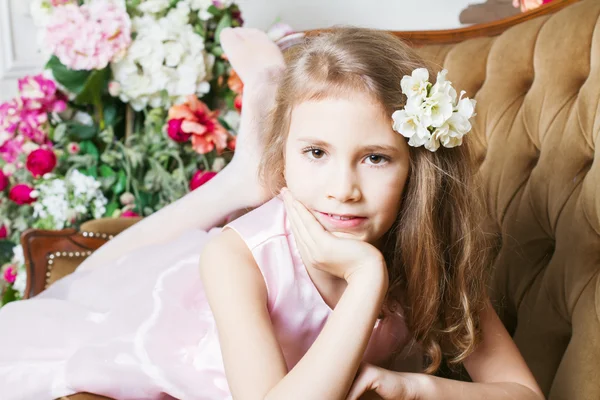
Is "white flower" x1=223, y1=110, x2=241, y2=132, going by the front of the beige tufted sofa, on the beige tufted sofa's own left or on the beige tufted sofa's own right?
on the beige tufted sofa's own right

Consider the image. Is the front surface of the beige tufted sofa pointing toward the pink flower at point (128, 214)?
no

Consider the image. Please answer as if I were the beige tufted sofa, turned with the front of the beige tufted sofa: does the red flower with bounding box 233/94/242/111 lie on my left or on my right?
on my right

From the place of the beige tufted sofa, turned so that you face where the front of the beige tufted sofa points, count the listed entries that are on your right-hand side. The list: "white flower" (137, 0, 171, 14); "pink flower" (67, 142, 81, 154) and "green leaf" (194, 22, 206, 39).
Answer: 3

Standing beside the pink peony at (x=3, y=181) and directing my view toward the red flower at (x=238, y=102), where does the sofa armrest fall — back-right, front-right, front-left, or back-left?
front-right

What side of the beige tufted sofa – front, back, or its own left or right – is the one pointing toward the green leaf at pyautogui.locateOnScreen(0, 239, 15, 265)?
right

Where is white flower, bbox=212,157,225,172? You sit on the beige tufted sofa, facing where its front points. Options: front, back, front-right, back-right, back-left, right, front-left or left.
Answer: right

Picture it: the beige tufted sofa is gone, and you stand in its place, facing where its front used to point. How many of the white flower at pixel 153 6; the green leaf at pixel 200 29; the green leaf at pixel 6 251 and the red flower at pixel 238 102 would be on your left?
0

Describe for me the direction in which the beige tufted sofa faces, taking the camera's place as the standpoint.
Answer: facing the viewer and to the left of the viewer

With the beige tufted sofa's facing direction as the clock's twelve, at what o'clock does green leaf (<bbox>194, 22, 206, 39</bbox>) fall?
The green leaf is roughly at 3 o'clock from the beige tufted sofa.
